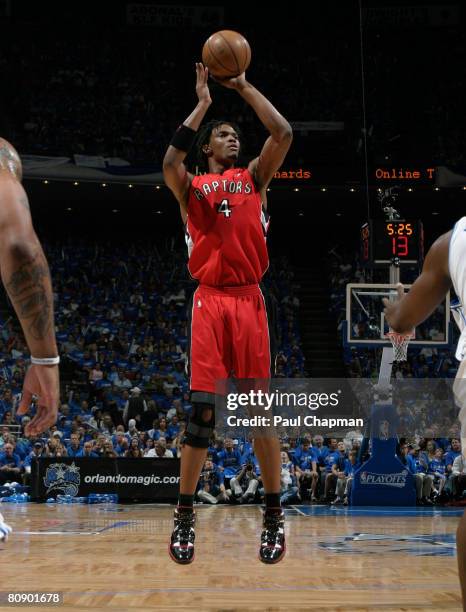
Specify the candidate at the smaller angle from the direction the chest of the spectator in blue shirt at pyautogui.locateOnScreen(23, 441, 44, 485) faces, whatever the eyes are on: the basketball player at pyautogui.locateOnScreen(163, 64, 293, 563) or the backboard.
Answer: the basketball player

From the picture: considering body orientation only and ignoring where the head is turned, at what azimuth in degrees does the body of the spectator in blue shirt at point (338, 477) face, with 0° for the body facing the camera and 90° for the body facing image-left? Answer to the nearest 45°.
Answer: approximately 0°

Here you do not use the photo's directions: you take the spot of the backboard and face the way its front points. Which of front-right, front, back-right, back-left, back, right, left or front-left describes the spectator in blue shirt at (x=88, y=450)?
right

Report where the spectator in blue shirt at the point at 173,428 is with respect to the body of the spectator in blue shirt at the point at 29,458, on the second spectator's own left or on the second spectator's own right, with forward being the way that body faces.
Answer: on the second spectator's own left

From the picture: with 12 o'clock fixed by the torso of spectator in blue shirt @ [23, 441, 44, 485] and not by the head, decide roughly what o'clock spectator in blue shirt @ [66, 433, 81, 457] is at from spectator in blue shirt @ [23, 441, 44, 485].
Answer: spectator in blue shirt @ [66, 433, 81, 457] is roughly at 9 o'clock from spectator in blue shirt @ [23, 441, 44, 485].

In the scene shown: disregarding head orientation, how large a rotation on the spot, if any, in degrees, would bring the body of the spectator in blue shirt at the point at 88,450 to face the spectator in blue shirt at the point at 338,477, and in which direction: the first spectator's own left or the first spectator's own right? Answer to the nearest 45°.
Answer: approximately 90° to the first spectator's own left

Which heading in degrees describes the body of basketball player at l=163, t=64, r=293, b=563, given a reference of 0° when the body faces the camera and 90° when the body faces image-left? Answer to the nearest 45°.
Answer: approximately 0°

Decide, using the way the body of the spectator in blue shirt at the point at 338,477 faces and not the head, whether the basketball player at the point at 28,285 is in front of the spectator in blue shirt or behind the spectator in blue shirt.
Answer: in front
